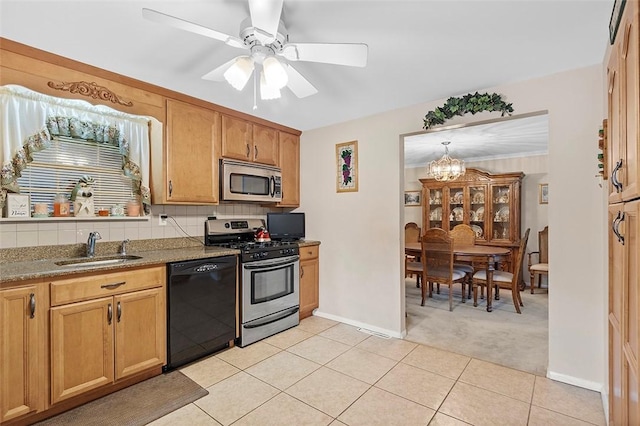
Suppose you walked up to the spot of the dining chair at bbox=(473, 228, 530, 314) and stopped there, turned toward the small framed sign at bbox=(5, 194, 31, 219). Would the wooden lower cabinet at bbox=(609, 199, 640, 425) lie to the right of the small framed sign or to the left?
left

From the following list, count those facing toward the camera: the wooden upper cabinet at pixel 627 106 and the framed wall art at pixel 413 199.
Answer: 1

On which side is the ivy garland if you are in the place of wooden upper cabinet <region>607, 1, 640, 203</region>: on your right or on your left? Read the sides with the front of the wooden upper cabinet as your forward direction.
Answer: on your right

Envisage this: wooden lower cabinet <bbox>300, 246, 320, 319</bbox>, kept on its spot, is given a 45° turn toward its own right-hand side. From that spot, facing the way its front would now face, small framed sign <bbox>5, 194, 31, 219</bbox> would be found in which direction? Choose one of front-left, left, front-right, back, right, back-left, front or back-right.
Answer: front-right

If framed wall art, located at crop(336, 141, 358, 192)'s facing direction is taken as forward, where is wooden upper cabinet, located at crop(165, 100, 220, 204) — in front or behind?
in front

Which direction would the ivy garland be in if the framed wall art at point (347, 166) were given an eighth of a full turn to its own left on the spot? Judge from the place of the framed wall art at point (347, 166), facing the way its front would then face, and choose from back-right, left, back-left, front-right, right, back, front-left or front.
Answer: front-left

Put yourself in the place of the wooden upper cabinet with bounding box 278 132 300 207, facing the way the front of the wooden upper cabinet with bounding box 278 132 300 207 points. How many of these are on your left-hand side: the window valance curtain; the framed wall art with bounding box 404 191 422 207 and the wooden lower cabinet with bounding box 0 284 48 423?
1

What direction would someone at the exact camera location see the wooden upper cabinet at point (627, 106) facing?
facing to the left of the viewer

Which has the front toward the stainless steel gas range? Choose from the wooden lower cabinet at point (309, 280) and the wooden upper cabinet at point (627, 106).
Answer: the wooden upper cabinet

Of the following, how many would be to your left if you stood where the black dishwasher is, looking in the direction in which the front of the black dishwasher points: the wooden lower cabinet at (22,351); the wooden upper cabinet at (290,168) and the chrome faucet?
1

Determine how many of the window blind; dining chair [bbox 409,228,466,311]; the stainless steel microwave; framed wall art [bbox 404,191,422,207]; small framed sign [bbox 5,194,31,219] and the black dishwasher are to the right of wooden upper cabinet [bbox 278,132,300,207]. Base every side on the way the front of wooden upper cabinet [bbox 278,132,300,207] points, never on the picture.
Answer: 4

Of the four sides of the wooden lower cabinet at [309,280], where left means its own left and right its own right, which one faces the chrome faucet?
right
